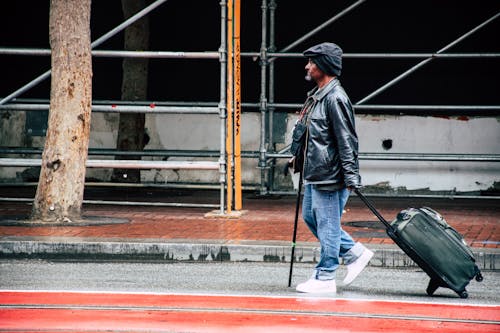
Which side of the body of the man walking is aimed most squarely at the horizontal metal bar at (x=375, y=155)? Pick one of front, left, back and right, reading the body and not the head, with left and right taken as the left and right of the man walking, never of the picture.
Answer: right

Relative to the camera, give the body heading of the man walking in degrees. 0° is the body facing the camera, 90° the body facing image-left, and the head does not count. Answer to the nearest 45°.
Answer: approximately 90°

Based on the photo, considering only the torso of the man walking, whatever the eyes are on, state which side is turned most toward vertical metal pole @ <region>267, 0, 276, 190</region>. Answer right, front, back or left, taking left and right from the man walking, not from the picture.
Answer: right

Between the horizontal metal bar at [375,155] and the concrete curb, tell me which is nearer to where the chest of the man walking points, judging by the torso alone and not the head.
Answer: the concrete curb

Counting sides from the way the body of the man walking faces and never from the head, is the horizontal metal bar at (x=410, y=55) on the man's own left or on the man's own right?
on the man's own right

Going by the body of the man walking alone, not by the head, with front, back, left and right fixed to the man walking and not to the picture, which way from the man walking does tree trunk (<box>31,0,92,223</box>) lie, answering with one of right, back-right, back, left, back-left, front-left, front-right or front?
front-right
